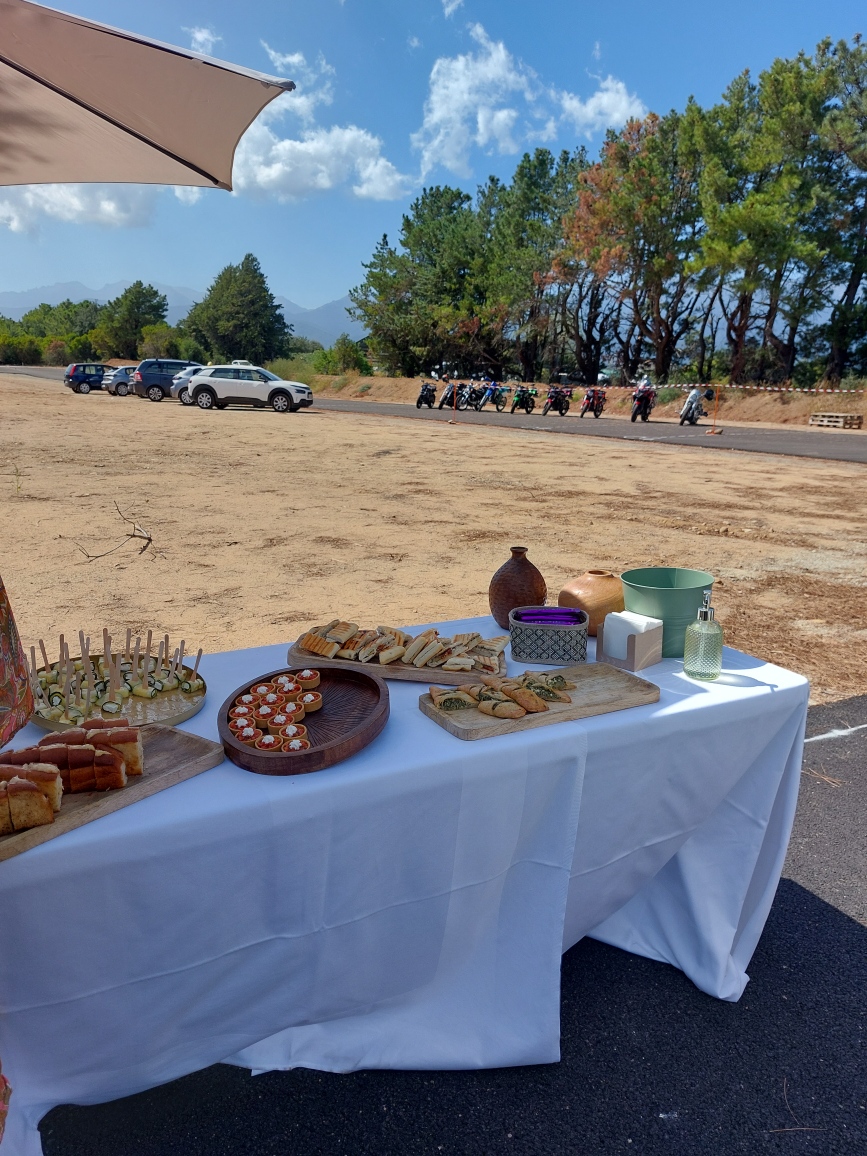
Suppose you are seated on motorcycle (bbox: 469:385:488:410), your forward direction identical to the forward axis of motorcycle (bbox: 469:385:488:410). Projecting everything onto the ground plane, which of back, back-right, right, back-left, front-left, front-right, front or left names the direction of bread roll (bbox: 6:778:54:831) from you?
front-left

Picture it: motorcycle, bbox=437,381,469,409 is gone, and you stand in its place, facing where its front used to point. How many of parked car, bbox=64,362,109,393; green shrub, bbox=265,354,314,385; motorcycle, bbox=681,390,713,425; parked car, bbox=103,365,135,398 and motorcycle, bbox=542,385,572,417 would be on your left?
2

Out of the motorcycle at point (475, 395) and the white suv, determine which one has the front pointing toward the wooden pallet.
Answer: the white suv

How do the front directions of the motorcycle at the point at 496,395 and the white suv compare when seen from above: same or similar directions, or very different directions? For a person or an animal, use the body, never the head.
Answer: very different directions

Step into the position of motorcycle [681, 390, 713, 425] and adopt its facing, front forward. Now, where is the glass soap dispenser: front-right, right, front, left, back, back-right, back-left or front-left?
front-left

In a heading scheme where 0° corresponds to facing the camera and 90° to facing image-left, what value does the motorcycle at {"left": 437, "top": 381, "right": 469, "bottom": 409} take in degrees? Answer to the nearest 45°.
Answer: approximately 45°

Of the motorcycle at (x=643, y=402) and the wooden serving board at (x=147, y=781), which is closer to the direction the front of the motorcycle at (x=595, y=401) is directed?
the wooden serving board

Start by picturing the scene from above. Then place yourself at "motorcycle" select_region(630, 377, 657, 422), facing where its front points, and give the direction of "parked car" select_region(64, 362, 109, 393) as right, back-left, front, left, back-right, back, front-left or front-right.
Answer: front-right

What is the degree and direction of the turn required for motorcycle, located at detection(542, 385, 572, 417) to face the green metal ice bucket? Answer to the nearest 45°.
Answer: approximately 45° to its left

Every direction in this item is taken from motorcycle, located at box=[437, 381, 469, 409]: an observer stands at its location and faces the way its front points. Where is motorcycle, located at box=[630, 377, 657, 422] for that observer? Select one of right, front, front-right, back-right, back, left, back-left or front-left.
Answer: left

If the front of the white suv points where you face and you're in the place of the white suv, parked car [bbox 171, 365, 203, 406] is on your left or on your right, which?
on your left
